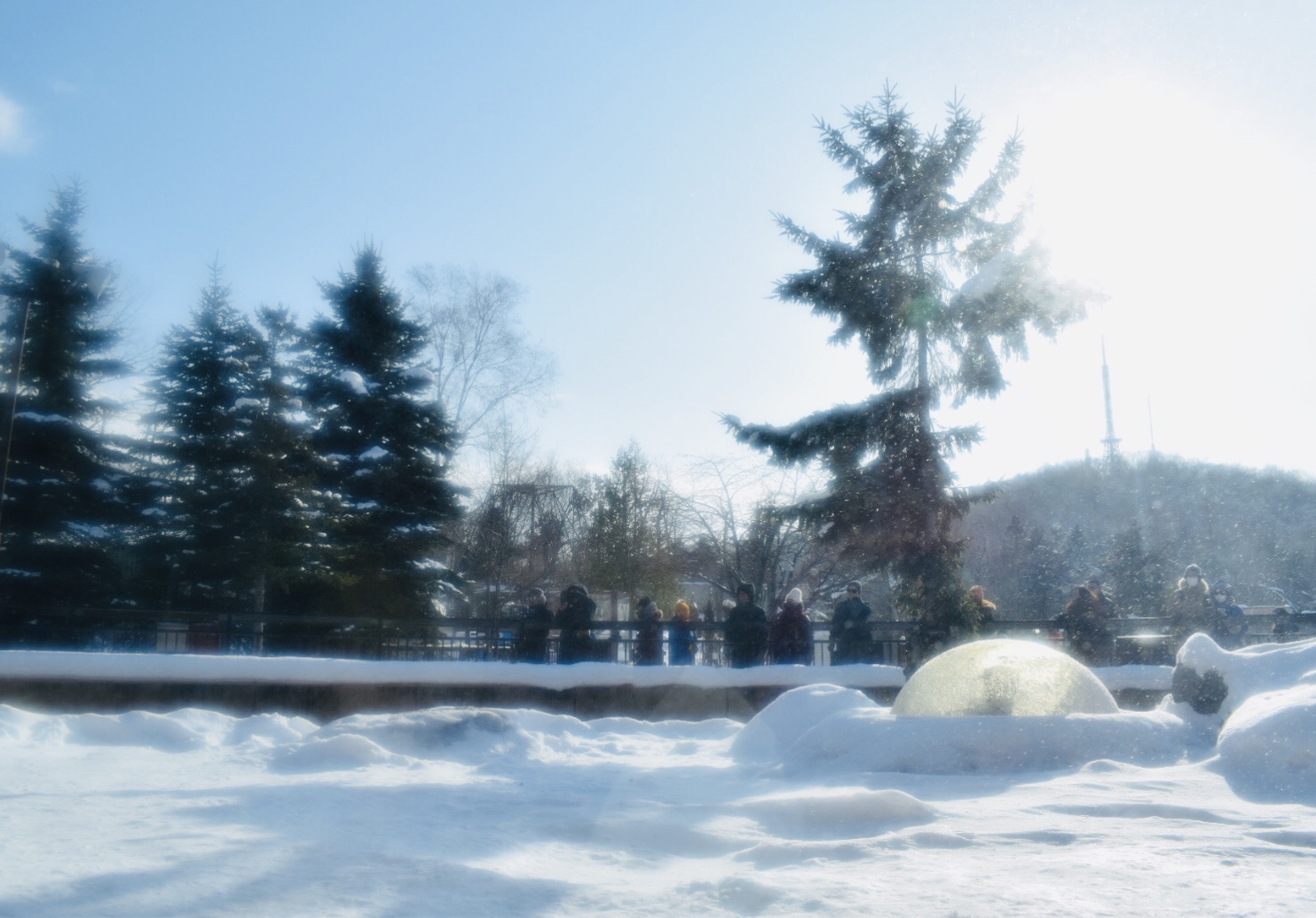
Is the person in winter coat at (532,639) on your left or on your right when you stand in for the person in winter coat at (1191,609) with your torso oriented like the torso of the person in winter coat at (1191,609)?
on your right

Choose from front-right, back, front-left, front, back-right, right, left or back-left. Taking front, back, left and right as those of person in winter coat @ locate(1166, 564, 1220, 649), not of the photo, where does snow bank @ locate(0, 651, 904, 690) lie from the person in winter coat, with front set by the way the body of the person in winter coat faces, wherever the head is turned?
front-right

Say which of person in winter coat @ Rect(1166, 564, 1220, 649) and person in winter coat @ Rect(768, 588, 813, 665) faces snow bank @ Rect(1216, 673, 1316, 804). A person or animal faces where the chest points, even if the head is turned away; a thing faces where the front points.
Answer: person in winter coat @ Rect(1166, 564, 1220, 649)

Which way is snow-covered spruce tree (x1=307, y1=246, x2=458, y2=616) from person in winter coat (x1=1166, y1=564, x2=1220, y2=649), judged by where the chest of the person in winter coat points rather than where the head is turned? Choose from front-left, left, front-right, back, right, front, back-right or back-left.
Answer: right

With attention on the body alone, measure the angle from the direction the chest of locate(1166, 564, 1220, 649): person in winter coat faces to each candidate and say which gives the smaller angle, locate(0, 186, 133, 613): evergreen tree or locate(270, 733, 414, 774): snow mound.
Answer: the snow mound

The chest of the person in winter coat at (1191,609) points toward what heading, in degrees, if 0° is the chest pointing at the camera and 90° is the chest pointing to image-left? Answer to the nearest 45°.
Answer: approximately 0°

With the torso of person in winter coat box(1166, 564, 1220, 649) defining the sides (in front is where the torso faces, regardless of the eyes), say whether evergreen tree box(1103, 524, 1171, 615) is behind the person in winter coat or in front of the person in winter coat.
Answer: behind

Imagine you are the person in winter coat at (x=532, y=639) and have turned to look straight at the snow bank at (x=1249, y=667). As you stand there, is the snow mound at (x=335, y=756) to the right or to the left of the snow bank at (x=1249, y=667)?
right

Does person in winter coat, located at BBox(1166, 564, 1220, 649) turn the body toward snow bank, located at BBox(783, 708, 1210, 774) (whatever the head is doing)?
yes
